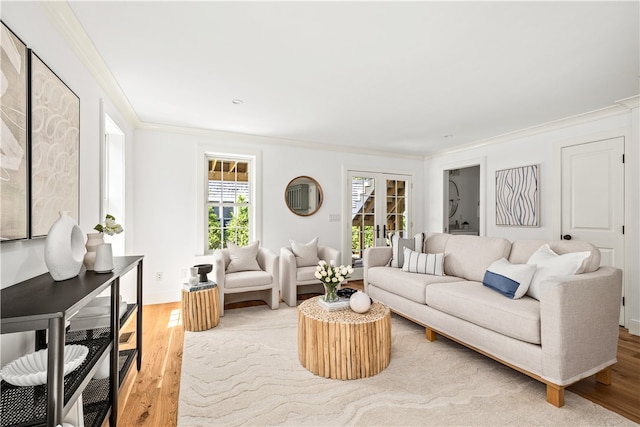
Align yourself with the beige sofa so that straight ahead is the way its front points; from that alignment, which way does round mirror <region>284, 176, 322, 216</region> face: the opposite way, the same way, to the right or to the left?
to the left

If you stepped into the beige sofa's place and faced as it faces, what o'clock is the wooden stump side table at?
The wooden stump side table is roughly at 1 o'clock from the beige sofa.

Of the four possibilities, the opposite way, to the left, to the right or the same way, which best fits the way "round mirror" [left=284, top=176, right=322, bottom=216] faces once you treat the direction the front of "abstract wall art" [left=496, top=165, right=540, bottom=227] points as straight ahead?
to the left

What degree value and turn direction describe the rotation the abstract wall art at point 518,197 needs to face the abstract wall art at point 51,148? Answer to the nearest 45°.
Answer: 0° — it already faces it

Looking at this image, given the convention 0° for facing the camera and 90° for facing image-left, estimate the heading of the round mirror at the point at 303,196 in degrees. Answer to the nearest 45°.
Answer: approximately 0°

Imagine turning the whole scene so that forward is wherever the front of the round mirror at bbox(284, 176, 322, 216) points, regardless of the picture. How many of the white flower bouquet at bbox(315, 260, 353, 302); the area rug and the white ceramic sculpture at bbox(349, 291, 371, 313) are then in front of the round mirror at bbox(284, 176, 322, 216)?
3
